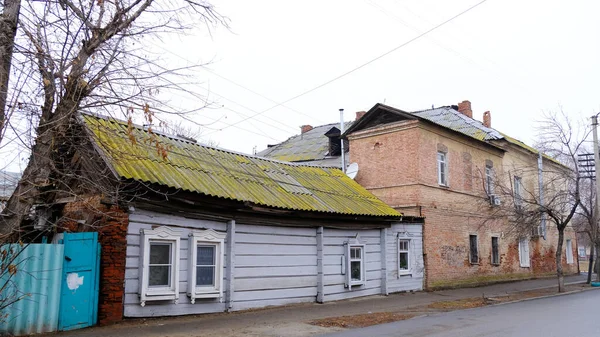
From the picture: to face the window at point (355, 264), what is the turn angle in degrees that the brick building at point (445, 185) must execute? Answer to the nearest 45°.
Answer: approximately 90° to its right

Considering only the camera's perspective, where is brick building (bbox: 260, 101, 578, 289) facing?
facing the viewer and to the right of the viewer

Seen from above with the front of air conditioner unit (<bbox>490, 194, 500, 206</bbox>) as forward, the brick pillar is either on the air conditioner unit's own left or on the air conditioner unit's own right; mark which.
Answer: on the air conditioner unit's own right

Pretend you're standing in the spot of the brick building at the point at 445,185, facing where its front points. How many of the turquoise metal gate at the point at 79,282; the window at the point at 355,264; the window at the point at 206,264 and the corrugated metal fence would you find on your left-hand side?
0

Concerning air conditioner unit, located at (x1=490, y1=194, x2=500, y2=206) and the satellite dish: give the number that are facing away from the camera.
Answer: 0

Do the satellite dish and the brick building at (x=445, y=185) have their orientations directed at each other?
no

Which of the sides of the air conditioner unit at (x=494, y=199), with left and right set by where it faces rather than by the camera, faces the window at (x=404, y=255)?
right

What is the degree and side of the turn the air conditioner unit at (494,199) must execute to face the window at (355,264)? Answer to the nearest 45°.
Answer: approximately 90° to its right

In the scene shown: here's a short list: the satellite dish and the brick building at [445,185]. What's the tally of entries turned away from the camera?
0

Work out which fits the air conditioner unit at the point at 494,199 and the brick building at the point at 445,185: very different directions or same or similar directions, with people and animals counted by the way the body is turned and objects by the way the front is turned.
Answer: same or similar directions

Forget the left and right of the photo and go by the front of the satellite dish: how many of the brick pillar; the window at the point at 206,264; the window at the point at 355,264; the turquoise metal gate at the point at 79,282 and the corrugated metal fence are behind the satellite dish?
0

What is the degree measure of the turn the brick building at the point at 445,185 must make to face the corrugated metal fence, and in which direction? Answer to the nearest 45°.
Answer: approximately 90° to its right

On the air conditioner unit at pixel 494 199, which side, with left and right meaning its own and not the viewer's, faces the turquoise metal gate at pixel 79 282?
right

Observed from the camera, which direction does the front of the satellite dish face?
facing the viewer and to the left of the viewer
